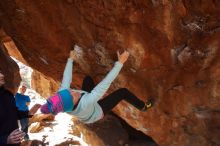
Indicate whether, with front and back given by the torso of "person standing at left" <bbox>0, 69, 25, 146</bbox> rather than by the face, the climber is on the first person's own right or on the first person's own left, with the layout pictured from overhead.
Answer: on the first person's own left

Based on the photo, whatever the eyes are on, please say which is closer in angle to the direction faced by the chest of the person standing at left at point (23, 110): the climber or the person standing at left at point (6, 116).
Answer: the climber

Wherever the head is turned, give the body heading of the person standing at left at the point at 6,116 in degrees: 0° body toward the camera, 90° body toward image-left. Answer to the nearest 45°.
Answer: approximately 315°

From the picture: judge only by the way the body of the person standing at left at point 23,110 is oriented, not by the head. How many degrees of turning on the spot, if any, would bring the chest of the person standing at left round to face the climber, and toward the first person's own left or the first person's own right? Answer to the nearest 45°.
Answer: approximately 45° to the first person's own left
